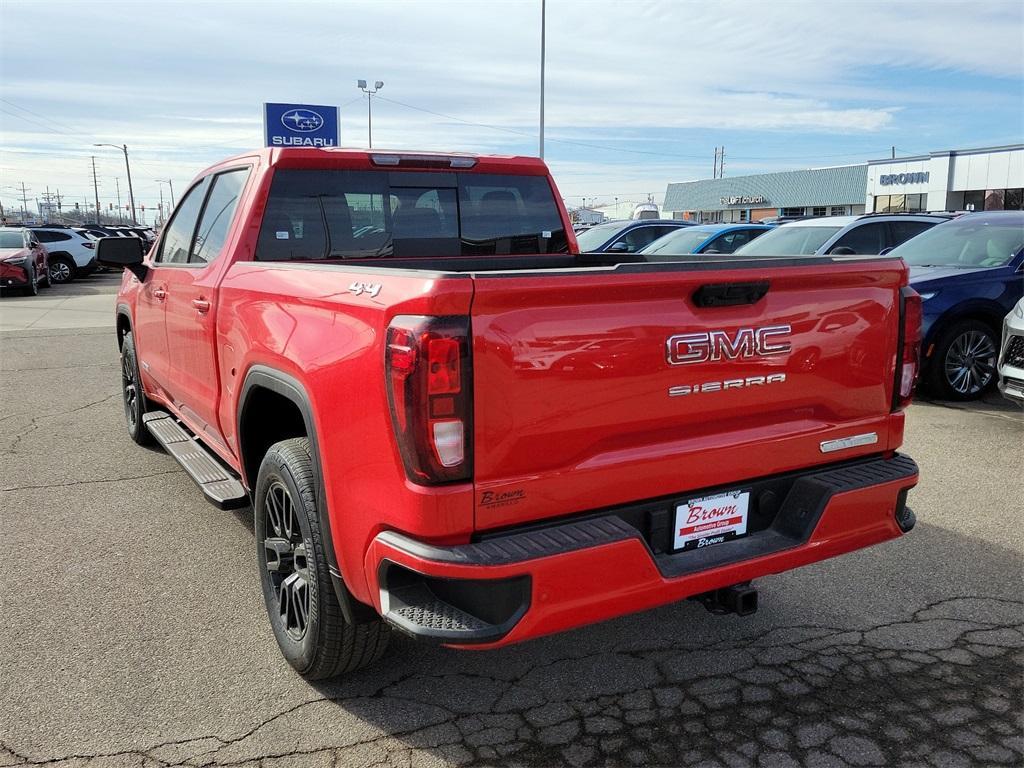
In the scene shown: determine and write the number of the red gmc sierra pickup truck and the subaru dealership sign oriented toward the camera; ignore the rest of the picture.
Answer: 1

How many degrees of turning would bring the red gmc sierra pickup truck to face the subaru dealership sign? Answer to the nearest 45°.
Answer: approximately 45° to its right

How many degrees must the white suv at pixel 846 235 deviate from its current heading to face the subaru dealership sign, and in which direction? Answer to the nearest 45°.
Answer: approximately 90° to its right

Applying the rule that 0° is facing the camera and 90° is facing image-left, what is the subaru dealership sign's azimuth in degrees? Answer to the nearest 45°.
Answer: approximately 0°

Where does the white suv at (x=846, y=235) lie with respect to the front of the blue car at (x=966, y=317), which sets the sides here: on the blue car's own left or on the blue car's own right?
on the blue car's own right

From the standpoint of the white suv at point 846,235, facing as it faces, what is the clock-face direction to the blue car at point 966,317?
The blue car is roughly at 10 o'clock from the white suv.

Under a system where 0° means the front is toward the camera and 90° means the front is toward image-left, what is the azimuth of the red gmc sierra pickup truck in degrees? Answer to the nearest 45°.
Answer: approximately 135°

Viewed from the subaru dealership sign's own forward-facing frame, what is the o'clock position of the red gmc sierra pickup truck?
The red gmc sierra pickup truck is roughly at 12 o'clock from the subaru dealership sign.

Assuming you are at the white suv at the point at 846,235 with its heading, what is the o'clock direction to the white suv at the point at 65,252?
the white suv at the point at 65,252 is roughly at 2 o'clock from the white suv at the point at 846,235.

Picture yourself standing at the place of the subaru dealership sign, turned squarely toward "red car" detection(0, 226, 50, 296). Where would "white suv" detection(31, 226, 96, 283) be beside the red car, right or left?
right

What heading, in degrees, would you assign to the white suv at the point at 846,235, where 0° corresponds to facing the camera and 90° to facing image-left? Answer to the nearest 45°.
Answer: approximately 45°

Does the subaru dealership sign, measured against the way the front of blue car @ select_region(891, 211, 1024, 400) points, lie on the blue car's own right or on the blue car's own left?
on the blue car's own right

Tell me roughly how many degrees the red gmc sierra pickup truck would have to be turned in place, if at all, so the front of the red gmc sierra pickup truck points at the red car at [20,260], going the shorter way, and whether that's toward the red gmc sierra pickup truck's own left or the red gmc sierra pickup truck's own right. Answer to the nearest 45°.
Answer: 0° — it already faces it

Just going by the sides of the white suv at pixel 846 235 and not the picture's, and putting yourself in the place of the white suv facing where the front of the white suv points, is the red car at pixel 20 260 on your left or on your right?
on your right

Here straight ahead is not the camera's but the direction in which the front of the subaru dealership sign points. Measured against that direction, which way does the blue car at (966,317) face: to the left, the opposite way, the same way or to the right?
to the right
